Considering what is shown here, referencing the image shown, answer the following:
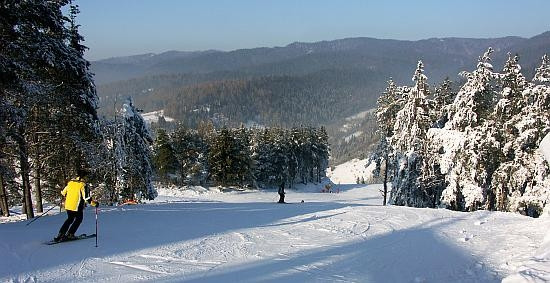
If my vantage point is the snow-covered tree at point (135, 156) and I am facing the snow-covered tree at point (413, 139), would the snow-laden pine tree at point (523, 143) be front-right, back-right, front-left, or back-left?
front-right

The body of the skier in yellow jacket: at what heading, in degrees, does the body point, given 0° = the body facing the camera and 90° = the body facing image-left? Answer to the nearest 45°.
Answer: approximately 225°

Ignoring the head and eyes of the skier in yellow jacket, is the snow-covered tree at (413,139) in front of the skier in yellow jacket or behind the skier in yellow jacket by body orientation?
in front

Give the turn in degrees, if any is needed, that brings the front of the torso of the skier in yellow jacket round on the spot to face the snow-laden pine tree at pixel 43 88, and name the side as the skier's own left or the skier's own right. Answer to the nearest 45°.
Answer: approximately 45° to the skier's own left

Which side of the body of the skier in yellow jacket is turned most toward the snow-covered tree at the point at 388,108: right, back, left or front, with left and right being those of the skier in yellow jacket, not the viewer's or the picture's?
front
